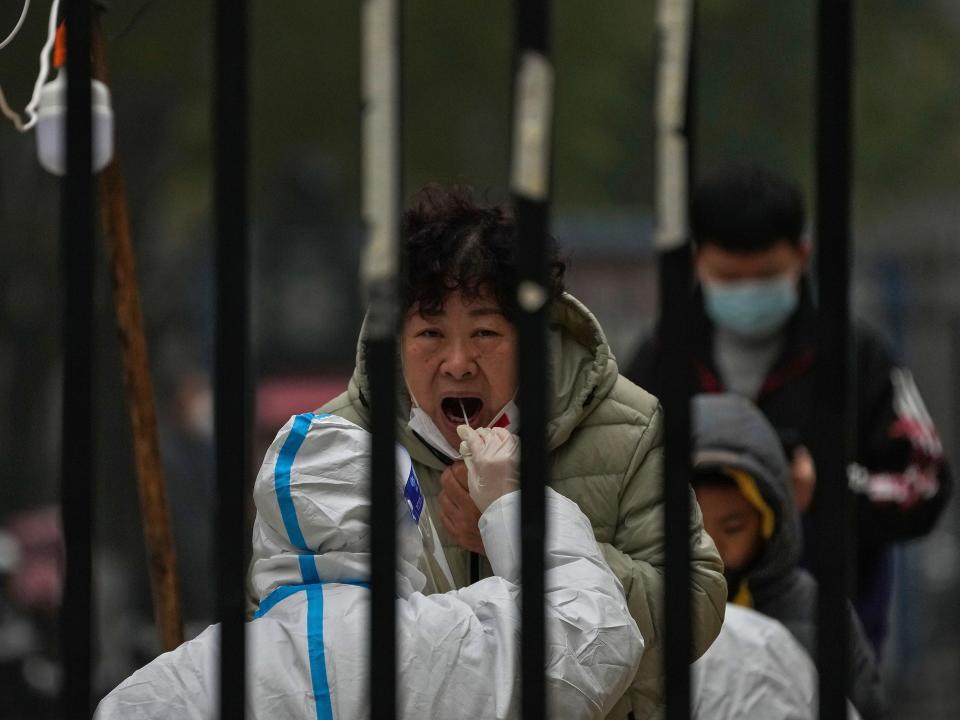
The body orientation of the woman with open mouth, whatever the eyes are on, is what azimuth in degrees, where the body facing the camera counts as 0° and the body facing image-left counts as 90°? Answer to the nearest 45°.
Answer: approximately 0°

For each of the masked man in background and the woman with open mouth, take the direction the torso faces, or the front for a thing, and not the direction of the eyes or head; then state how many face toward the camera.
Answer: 2

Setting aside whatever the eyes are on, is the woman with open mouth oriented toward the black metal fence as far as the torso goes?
yes

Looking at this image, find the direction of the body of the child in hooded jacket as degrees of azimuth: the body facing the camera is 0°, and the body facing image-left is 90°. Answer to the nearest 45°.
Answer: approximately 45°

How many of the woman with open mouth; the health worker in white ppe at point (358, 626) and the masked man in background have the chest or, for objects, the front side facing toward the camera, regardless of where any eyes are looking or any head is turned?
2

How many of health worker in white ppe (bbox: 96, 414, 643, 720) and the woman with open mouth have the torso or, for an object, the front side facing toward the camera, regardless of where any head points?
1

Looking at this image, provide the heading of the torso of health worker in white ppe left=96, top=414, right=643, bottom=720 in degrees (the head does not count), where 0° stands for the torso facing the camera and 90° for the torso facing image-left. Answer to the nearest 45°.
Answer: approximately 225°
